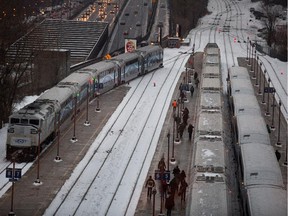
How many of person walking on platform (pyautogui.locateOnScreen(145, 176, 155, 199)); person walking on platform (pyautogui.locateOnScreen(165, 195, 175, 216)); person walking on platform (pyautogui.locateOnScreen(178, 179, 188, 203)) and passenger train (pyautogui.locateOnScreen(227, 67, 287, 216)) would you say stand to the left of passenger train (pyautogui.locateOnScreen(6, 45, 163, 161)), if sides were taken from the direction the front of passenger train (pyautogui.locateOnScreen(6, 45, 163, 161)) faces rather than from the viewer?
4

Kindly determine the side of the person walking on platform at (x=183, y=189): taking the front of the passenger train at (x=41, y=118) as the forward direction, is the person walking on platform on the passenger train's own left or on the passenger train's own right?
on the passenger train's own left

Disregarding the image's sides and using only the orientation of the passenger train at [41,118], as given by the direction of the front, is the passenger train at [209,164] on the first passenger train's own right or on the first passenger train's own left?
on the first passenger train's own left

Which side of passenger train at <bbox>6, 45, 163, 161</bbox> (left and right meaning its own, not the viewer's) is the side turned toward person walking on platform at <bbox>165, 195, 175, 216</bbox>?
left

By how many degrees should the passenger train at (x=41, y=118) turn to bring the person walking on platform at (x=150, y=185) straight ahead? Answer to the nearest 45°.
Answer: approximately 90° to its left

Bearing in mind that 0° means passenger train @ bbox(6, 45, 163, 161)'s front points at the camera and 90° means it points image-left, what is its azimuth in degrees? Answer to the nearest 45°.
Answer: approximately 45°

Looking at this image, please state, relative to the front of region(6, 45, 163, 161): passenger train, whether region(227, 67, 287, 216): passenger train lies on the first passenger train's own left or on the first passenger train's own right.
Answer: on the first passenger train's own left
